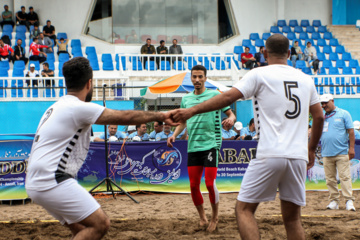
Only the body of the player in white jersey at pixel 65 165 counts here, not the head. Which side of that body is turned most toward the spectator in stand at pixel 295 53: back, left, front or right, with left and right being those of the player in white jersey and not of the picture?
front

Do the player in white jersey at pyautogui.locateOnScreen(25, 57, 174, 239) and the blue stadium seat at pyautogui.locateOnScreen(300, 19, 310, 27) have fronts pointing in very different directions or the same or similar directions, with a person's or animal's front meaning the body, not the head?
very different directions

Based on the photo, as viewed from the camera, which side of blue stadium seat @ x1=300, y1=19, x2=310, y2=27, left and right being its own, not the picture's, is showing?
front

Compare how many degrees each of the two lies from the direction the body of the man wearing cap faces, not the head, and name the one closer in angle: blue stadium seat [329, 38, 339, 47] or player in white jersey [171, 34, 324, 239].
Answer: the player in white jersey

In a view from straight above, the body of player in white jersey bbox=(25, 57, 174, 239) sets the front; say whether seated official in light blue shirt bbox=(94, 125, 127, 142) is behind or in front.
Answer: in front

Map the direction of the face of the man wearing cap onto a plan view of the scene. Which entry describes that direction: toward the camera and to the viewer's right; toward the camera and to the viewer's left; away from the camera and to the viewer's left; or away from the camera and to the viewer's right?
toward the camera and to the viewer's left

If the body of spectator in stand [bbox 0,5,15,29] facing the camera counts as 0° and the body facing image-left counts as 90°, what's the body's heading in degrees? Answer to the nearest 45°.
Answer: approximately 0°

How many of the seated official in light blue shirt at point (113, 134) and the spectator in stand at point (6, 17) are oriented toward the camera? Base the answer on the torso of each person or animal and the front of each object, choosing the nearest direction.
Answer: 2

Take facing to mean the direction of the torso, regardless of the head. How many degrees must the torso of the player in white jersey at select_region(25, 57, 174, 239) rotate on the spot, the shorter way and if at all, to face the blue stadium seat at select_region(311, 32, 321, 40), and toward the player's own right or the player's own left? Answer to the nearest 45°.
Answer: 0° — they already face it

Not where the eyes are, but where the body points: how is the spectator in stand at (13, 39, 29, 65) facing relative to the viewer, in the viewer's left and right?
facing the viewer

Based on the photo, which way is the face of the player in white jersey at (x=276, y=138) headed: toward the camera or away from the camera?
away from the camera

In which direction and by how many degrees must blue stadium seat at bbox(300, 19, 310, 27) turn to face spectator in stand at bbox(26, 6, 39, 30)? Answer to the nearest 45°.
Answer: approximately 45° to its right

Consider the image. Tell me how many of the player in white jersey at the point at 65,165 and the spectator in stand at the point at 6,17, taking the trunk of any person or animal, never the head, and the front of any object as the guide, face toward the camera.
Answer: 1

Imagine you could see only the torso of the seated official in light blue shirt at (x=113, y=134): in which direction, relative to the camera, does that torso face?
toward the camera

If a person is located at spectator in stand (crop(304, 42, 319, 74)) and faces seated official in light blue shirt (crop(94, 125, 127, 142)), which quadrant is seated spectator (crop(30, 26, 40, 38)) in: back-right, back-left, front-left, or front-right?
front-right

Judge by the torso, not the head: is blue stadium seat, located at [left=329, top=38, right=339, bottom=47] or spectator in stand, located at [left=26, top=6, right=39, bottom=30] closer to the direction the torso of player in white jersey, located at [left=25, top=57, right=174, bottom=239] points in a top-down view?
the blue stadium seat
